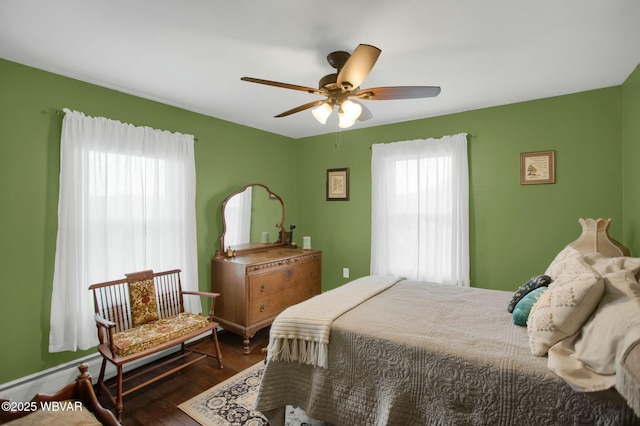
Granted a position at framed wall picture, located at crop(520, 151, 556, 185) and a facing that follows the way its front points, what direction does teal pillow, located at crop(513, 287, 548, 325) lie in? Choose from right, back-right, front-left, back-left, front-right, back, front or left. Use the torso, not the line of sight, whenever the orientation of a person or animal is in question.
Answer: front

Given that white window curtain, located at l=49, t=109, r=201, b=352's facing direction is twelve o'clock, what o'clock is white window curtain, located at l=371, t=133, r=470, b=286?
white window curtain, located at l=371, t=133, r=470, b=286 is roughly at 11 o'clock from white window curtain, located at l=49, t=109, r=201, b=352.

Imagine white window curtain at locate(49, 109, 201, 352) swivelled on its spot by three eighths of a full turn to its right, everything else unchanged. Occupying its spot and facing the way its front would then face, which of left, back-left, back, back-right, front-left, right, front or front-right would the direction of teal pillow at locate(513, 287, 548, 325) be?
back-left

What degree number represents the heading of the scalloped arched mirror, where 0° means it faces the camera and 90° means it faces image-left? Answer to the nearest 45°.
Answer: approximately 315°

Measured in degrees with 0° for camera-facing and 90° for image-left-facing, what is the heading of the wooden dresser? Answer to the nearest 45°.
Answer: approximately 315°

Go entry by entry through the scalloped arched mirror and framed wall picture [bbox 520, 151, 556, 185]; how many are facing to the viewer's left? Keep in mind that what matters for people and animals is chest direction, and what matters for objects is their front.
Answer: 0

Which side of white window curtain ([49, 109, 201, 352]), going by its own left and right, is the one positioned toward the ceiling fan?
front

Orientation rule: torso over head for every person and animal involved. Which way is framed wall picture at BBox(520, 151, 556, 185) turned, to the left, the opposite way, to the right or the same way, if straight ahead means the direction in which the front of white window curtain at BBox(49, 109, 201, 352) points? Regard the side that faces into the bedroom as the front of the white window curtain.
to the right

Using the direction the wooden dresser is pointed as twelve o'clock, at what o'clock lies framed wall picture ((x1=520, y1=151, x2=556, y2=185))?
The framed wall picture is roughly at 11 o'clock from the wooden dresser.

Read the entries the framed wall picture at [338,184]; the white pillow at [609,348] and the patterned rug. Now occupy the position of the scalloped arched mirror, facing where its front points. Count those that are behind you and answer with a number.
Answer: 0

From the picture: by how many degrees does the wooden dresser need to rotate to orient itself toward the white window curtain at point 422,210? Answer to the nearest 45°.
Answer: approximately 45° to its left

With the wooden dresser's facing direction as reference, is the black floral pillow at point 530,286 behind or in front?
in front

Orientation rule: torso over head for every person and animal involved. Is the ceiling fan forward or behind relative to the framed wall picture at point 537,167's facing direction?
forward

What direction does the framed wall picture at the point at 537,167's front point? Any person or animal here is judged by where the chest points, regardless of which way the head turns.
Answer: toward the camera

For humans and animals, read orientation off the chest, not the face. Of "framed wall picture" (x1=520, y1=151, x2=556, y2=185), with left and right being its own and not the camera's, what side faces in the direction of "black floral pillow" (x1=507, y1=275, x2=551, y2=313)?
front

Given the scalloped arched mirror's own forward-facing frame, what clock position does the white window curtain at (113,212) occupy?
The white window curtain is roughly at 3 o'clock from the scalloped arched mirror.

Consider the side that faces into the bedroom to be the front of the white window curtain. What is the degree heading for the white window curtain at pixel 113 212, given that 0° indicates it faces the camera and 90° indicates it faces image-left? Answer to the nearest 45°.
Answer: approximately 315°

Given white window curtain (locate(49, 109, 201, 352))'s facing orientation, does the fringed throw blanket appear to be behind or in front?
in front
